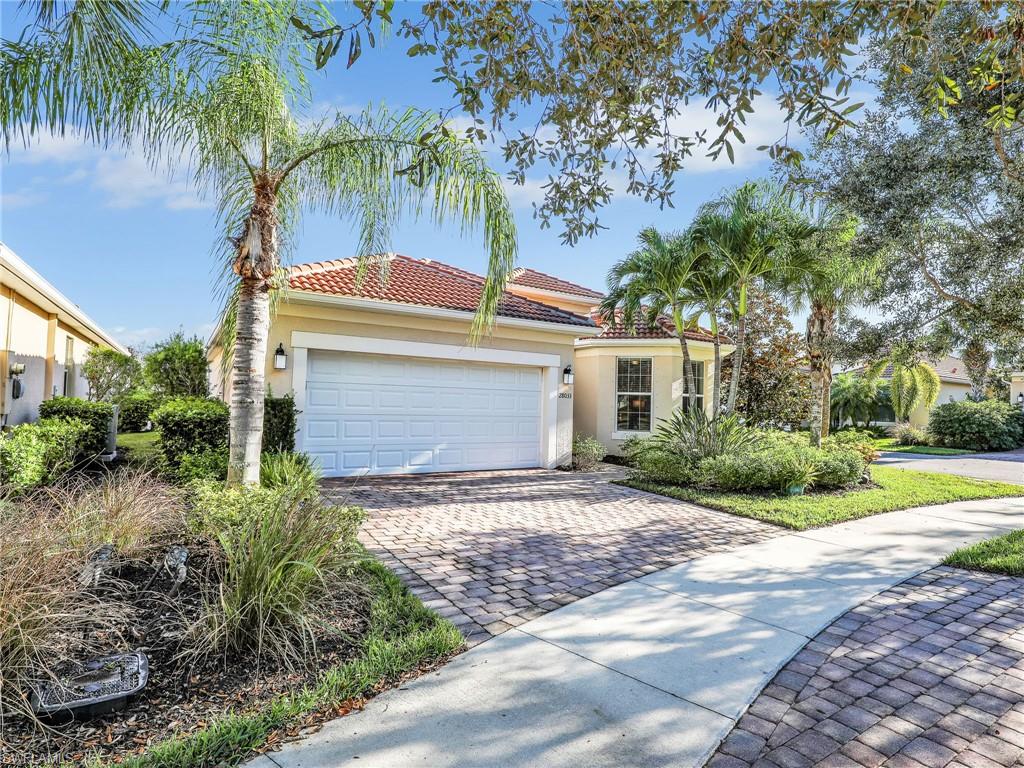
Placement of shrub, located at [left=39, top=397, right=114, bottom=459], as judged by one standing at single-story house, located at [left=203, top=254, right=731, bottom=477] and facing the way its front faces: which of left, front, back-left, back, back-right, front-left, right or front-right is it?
right

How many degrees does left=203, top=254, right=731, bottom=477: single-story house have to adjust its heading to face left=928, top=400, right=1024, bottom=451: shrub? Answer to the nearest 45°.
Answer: approximately 135° to its left

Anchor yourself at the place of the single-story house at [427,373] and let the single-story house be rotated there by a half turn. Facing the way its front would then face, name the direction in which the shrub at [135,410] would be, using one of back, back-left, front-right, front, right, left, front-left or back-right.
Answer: front-left

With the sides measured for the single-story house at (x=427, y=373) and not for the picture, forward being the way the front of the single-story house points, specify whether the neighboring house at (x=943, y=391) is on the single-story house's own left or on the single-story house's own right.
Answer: on the single-story house's own left

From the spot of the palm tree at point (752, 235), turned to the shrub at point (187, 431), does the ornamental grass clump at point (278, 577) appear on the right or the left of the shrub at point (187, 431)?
left

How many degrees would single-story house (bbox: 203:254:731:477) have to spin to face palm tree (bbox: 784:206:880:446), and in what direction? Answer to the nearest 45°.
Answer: approximately 90° to its left

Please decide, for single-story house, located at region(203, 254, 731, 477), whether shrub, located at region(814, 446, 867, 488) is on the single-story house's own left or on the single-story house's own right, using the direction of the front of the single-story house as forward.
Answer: on the single-story house's own left

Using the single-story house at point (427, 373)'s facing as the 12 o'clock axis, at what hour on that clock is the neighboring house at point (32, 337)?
The neighboring house is roughly at 3 o'clock from the single-story house.

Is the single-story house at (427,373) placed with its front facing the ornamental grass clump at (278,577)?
yes

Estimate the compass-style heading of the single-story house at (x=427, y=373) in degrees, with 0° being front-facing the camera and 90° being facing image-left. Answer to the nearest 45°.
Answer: approximately 0°

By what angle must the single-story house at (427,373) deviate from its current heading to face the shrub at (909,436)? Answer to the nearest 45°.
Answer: approximately 135° to its left
